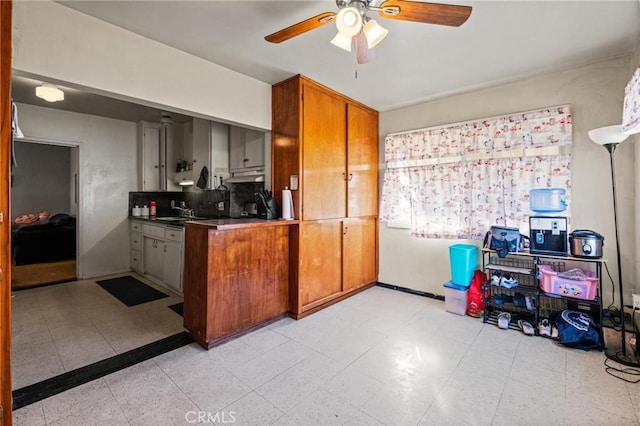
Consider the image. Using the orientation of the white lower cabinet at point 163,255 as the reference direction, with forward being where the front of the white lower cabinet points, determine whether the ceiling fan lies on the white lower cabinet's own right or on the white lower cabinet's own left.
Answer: on the white lower cabinet's own left

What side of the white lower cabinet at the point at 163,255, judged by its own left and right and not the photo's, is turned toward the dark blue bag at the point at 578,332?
left

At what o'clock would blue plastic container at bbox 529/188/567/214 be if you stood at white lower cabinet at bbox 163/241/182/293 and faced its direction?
The blue plastic container is roughly at 9 o'clock from the white lower cabinet.

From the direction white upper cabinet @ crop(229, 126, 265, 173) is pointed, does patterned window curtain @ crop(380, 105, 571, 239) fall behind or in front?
in front

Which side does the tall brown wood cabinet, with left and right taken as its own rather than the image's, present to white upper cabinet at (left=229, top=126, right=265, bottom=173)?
back

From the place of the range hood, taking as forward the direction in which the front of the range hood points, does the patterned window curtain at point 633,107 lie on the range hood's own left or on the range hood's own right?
on the range hood's own left

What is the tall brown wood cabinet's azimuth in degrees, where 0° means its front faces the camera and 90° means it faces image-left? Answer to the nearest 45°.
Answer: approximately 315°

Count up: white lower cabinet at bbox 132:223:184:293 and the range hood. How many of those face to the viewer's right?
0
